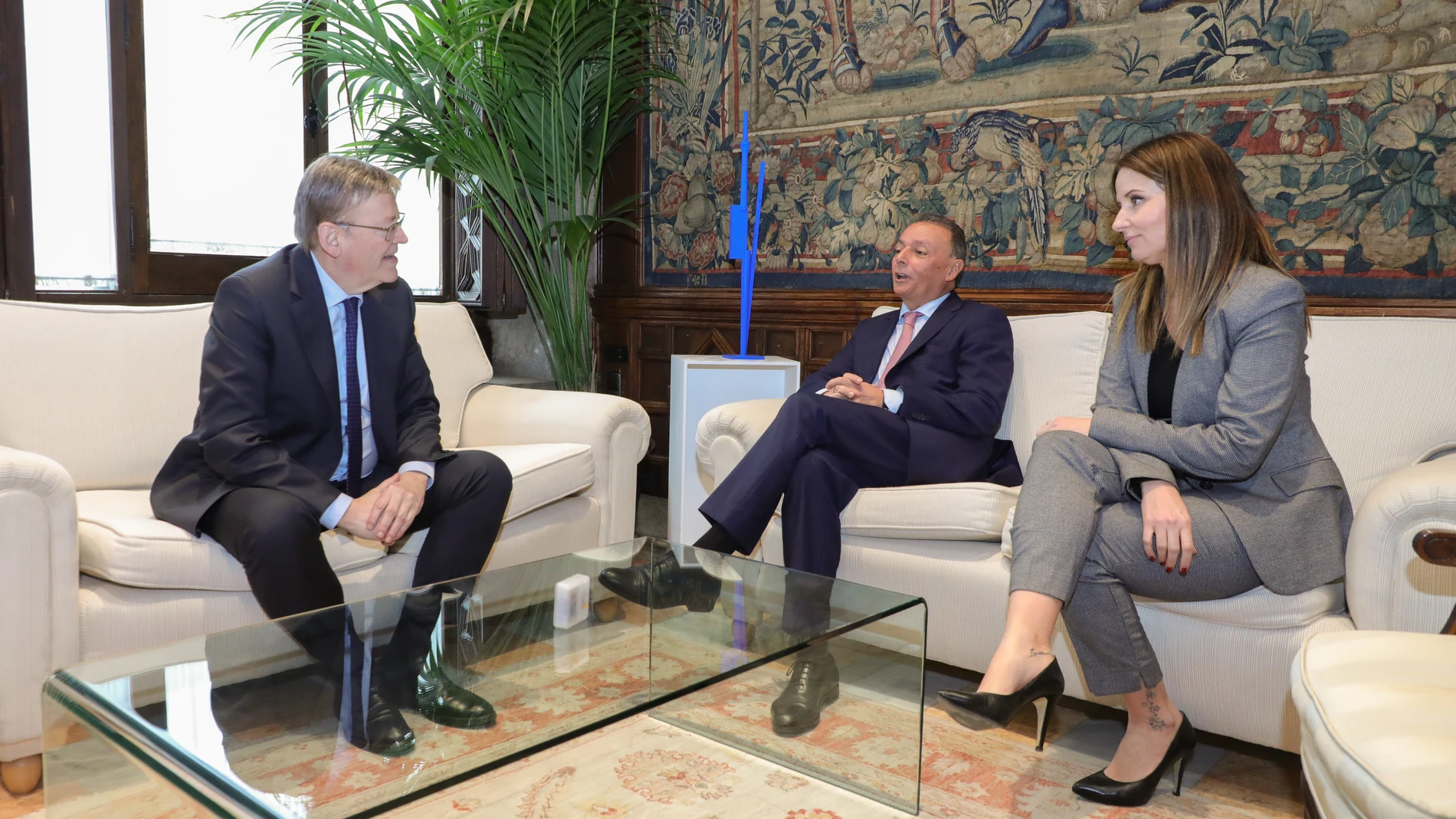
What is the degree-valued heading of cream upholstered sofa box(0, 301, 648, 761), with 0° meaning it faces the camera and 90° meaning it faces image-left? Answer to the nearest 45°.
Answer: approximately 315°

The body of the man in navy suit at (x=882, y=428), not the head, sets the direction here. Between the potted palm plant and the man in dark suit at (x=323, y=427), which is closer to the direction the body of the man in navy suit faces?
the man in dark suit

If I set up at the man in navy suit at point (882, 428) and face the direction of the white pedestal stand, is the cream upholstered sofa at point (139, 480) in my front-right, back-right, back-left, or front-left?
front-left

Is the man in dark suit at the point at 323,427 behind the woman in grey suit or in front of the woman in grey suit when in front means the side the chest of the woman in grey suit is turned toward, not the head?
in front

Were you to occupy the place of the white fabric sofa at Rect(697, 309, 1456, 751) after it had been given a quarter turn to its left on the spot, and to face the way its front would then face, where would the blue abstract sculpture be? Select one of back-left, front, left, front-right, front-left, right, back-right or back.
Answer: back

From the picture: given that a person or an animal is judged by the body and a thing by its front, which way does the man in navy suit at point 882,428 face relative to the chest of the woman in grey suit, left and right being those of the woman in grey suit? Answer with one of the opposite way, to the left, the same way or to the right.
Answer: the same way

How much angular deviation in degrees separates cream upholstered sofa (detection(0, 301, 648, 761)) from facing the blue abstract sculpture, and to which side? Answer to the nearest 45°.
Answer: approximately 90° to its left

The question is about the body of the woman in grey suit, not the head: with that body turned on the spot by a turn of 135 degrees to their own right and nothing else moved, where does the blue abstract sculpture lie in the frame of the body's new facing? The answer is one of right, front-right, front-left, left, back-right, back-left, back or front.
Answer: front-left

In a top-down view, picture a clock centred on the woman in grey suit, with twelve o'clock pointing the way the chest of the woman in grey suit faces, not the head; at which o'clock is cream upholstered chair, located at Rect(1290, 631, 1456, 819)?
The cream upholstered chair is roughly at 10 o'clock from the woman in grey suit.

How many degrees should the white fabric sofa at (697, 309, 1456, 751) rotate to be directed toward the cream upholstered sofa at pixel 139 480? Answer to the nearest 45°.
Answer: approximately 45° to its right

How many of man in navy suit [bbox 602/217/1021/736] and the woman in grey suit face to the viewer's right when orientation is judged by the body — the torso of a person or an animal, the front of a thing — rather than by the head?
0

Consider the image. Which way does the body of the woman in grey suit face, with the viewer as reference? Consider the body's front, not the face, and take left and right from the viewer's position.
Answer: facing the viewer and to the left of the viewer

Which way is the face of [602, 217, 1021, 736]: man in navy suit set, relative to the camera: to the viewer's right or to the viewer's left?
to the viewer's left

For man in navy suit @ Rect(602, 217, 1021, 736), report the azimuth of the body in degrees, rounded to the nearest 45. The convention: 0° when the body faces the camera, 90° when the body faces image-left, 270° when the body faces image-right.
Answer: approximately 45°

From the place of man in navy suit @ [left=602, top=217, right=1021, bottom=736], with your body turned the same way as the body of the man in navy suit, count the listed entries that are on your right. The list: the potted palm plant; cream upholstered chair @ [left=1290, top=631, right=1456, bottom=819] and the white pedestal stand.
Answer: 2

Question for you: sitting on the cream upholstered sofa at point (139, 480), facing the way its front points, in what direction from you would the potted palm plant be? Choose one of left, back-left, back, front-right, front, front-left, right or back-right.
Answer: left

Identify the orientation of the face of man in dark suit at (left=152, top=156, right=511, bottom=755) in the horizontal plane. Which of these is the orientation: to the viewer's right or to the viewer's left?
to the viewer's right
